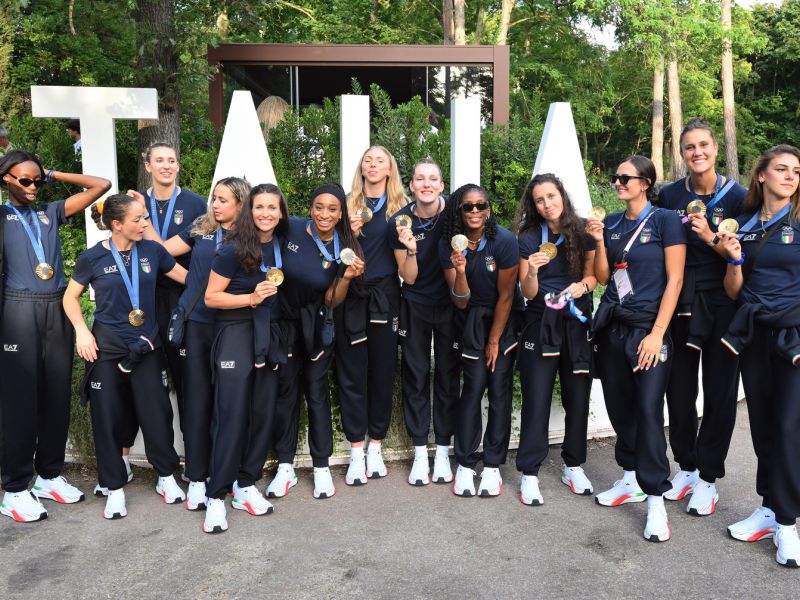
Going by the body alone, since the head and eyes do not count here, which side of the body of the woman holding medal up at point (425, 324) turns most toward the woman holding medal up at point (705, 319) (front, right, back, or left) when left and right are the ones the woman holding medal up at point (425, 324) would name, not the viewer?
left

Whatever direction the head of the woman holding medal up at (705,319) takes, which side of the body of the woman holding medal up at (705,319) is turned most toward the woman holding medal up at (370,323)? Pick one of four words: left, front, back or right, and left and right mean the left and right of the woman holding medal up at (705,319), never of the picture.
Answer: right

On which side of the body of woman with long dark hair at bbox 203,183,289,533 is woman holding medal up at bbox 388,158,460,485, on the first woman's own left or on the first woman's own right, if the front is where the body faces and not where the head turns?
on the first woman's own left

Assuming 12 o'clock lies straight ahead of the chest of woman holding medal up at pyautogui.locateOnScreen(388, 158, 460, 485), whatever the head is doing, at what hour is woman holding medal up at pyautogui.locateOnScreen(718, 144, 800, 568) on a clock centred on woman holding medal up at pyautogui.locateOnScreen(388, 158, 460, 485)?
woman holding medal up at pyautogui.locateOnScreen(718, 144, 800, 568) is roughly at 10 o'clock from woman holding medal up at pyautogui.locateOnScreen(388, 158, 460, 485).

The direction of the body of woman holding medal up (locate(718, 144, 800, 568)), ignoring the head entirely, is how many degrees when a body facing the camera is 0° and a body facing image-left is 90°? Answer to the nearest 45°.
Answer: approximately 45°

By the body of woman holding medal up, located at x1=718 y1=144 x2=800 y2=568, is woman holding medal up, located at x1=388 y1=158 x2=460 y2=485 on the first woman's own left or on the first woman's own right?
on the first woman's own right

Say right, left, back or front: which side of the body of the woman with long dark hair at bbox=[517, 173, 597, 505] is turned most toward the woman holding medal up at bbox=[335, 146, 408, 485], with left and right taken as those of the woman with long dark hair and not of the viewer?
right

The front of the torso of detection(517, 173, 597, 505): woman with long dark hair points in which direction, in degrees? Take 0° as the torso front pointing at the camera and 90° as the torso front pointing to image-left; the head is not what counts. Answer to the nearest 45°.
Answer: approximately 0°
